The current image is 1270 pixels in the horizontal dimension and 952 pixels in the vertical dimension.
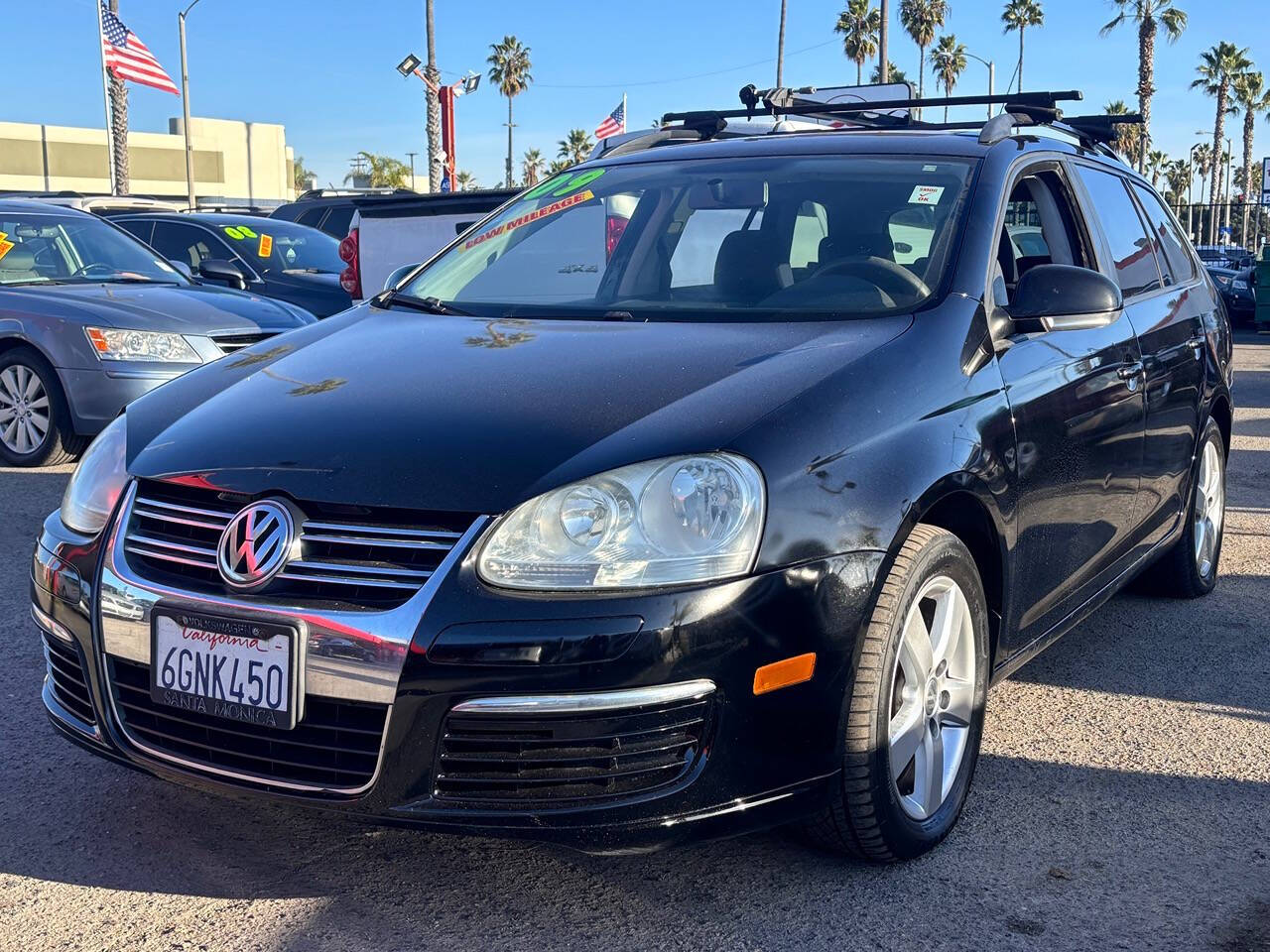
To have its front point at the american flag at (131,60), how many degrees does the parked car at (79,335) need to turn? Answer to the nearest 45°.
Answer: approximately 135° to its left

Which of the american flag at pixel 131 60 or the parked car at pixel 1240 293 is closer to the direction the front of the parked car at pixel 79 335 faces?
the parked car

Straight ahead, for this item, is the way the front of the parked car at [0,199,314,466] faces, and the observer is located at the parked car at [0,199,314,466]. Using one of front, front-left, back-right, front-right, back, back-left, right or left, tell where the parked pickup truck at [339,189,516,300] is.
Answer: left

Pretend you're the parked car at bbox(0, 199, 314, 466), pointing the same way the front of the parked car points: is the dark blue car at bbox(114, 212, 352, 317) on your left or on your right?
on your left

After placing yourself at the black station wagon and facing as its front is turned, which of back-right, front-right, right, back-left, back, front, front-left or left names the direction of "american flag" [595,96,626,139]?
back-right

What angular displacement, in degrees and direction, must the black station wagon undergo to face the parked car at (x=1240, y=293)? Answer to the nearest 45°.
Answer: approximately 180°

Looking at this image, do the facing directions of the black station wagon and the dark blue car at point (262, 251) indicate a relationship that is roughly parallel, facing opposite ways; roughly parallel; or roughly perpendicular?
roughly perpendicular

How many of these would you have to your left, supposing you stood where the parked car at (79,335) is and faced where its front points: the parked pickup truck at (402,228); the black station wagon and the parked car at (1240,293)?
2

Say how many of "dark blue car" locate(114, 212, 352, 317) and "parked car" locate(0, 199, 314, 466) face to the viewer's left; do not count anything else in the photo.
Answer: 0

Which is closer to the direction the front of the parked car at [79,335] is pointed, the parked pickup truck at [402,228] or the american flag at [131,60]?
the parked pickup truck
